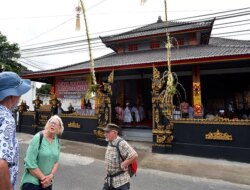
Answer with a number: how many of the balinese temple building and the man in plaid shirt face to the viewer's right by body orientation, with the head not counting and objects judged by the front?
0

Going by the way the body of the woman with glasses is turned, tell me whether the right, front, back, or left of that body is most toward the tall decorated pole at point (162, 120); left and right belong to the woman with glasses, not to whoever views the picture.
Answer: left

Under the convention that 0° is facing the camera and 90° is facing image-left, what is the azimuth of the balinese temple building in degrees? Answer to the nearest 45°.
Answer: approximately 45°

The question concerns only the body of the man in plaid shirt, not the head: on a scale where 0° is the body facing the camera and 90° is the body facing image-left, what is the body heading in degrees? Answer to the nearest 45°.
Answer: approximately 45°

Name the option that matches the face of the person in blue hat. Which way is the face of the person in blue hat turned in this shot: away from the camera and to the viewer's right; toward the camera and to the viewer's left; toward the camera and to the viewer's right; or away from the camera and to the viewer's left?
away from the camera and to the viewer's right

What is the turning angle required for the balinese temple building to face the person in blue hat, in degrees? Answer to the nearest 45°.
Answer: approximately 45° to its left

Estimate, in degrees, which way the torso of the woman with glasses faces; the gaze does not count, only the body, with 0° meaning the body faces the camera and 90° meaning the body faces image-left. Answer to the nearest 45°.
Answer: approximately 315°

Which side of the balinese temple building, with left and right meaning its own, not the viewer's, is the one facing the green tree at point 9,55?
right

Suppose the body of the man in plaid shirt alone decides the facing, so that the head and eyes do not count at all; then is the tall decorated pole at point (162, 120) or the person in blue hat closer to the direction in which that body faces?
the person in blue hat
